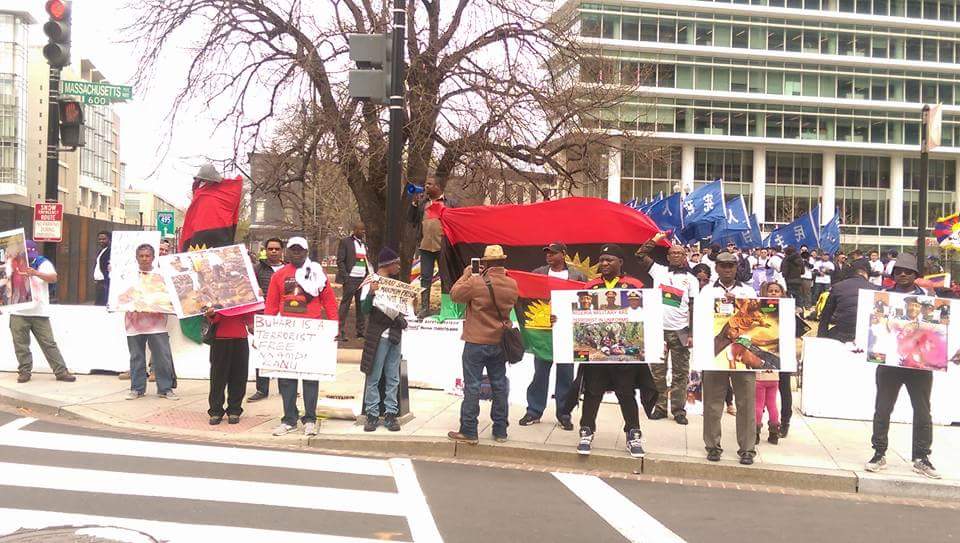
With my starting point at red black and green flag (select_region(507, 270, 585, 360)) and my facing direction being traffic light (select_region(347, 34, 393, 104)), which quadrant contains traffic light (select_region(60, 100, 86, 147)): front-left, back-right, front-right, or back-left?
front-right

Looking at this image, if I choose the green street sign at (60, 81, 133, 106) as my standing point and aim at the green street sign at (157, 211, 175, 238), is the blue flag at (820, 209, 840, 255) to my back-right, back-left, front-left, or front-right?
front-right

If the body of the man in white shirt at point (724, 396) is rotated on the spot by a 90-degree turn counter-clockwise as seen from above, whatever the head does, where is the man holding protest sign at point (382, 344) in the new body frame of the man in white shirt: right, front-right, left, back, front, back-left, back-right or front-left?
back

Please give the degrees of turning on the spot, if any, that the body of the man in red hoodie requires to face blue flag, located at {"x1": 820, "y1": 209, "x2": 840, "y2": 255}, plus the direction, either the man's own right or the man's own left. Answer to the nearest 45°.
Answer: approximately 135° to the man's own left

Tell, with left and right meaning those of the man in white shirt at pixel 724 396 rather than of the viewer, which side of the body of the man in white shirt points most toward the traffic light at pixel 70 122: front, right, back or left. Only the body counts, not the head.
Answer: right

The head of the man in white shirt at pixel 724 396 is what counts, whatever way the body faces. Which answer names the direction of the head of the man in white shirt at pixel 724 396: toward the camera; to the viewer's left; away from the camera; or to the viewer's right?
toward the camera

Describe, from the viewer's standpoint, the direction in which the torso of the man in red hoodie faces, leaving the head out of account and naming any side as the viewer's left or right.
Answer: facing the viewer

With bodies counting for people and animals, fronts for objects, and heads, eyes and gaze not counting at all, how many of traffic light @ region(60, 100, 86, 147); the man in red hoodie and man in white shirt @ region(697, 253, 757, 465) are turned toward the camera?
3

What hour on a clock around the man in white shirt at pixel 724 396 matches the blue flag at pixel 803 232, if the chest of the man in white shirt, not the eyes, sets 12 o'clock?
The blue flag is roughly at 6 o'clock from the man in white shirt.

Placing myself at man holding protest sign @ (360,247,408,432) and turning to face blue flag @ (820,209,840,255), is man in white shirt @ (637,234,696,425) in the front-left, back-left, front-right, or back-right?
front-right

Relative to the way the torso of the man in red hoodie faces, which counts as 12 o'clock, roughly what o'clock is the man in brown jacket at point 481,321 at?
The man in brown jacket is roughly at 10 o'clock from the man in red hoodie.

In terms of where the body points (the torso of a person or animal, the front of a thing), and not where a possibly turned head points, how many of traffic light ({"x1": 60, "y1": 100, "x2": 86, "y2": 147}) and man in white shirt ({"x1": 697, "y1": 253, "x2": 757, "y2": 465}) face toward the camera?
2

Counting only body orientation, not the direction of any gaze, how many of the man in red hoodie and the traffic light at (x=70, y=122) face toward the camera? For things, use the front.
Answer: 2

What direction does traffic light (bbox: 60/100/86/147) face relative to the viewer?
toward the camera

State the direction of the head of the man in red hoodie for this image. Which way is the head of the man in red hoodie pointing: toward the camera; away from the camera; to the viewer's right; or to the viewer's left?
toward the camera

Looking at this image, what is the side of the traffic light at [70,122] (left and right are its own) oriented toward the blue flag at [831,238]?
left
